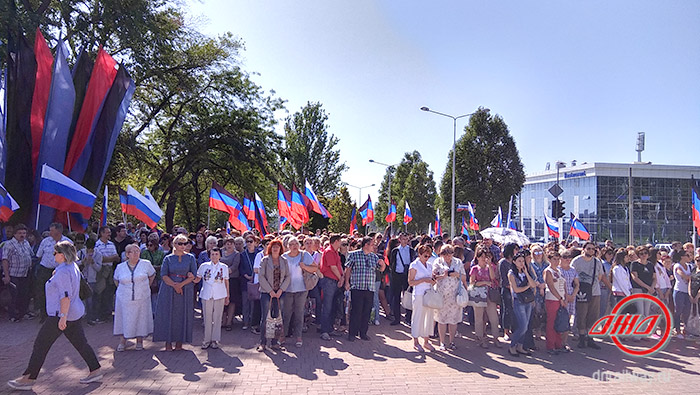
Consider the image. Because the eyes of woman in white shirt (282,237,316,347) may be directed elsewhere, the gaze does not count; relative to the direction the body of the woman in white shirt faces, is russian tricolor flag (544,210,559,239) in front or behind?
behind

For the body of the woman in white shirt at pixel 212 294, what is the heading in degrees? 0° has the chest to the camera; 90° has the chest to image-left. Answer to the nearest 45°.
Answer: approximately 0°

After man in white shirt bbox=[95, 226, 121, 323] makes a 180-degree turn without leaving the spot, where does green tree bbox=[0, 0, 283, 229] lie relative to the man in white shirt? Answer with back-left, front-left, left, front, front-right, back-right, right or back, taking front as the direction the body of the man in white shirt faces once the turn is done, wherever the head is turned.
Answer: front-right

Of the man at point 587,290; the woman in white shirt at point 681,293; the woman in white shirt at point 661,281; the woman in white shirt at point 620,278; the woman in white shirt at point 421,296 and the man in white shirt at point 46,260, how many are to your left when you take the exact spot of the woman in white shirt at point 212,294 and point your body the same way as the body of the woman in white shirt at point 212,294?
5

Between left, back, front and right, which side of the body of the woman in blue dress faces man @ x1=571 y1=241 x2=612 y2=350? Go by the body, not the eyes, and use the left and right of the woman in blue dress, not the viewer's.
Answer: left

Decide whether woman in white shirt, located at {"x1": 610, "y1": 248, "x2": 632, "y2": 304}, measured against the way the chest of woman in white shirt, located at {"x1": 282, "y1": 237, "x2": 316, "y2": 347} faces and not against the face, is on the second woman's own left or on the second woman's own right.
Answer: on the second woman's own left

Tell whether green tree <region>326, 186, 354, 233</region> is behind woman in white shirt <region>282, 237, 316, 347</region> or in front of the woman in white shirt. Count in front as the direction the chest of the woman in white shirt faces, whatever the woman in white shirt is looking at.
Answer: behind

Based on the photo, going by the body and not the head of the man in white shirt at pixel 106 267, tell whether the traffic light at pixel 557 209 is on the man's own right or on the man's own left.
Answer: on the man's own left

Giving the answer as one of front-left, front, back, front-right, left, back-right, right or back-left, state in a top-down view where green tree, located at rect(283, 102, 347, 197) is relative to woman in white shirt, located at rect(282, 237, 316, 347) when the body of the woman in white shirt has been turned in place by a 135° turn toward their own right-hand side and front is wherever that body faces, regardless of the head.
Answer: front-right

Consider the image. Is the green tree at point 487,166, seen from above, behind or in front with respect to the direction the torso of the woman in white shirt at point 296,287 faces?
behind

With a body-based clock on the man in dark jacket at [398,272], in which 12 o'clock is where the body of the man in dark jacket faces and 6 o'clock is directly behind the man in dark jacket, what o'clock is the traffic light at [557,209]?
The traffic light is roughly at 7 o'clock from the man in dark jacket.

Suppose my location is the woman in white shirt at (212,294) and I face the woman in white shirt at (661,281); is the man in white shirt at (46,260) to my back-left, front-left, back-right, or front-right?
back-left
